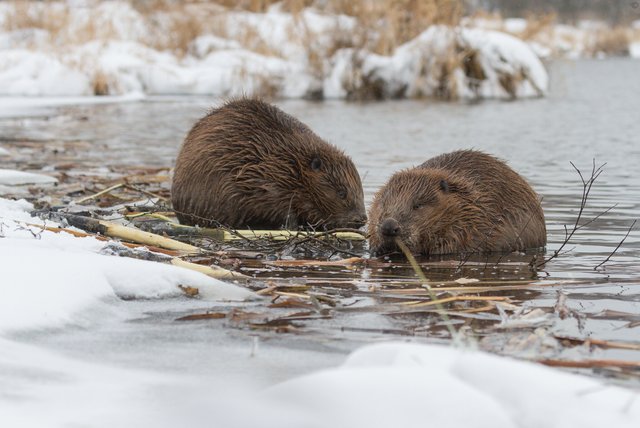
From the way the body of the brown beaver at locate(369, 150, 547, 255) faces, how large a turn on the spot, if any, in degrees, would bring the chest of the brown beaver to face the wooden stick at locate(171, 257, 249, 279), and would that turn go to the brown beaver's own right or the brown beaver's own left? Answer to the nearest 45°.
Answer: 0° — it already faces it

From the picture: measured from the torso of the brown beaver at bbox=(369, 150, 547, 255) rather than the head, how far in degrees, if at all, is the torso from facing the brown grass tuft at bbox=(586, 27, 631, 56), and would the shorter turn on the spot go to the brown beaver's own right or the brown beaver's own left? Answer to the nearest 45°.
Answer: approximately 135° to the brown beaver's own right

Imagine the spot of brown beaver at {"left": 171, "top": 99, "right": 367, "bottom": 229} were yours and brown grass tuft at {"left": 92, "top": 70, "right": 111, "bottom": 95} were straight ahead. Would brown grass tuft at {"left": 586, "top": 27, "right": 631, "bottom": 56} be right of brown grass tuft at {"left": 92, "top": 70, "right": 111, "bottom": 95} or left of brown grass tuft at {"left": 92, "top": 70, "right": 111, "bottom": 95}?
right

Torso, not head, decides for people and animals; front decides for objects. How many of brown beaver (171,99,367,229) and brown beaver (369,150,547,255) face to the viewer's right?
1

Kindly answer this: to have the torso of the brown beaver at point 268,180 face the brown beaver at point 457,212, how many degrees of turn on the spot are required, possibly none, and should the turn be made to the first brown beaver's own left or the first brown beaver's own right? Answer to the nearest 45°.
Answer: approximately 45° to the first brown beaver's own right

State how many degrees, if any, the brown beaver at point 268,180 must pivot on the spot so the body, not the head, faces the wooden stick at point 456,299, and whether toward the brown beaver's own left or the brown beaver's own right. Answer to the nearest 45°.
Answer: approximately 90° to the brown beaver's own right

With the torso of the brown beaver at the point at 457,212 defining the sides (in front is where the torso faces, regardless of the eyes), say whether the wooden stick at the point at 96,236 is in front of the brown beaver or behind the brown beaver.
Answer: in front

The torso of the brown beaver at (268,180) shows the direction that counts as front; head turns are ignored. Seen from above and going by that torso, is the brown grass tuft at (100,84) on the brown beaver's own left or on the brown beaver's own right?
on the brown beaver's own left

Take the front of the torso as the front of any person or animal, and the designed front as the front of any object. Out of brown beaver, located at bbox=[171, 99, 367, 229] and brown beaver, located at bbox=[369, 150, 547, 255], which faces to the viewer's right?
brown beaver, located at bbox=[171, 99, 367, 229]

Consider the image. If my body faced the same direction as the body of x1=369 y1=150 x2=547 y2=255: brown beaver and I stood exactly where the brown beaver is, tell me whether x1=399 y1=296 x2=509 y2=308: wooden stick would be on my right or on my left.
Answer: on my left

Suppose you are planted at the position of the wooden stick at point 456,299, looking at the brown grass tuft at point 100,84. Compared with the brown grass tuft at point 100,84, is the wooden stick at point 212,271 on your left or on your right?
left

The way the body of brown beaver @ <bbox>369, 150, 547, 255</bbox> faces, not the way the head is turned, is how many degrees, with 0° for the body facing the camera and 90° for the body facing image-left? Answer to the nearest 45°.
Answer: approximately 45°

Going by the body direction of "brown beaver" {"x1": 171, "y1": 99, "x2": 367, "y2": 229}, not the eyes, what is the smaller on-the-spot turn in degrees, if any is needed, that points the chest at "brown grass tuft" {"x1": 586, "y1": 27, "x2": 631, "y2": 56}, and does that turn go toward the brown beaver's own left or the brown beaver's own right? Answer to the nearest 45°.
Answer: approximately 90° to the brown beaver's own left

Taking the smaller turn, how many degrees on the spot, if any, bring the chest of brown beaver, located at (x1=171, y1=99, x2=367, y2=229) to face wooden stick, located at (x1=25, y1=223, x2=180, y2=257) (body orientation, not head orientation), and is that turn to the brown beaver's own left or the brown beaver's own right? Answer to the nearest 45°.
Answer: approximately 135° to the brown beaver's own right

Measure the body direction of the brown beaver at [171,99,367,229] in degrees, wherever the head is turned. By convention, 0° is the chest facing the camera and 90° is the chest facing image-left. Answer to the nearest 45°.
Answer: approximately 270°
